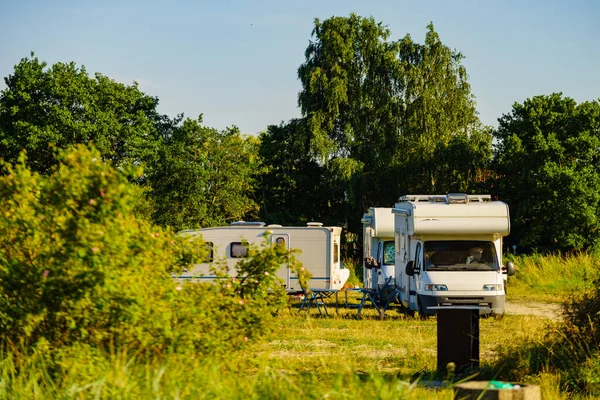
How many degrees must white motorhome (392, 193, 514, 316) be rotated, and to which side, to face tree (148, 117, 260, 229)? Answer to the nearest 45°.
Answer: approximately 135° to its right

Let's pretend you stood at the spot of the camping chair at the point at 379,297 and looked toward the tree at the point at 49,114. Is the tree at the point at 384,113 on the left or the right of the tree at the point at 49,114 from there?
right

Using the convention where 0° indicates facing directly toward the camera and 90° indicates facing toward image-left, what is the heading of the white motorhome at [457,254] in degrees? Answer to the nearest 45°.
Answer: approximately 0°

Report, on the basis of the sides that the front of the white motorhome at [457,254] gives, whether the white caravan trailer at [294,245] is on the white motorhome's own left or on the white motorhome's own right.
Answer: on the white motorhome's own right

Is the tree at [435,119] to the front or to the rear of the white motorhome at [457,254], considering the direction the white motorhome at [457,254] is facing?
to the rear

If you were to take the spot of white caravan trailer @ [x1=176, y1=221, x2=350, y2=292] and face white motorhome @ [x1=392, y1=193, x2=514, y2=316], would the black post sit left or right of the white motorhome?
right

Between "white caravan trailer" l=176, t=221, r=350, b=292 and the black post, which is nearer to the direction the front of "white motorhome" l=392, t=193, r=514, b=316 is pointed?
the black post

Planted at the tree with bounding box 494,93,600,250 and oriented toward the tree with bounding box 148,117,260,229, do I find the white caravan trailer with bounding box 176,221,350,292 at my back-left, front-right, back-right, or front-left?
front-left

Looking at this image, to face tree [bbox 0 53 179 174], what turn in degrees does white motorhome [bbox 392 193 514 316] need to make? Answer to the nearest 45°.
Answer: approximately 135° to its right

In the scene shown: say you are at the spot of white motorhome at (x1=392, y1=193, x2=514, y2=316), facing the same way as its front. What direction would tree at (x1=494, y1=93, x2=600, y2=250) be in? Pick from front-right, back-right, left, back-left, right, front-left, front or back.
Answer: back

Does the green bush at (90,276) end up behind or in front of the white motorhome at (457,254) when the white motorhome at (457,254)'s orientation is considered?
in front

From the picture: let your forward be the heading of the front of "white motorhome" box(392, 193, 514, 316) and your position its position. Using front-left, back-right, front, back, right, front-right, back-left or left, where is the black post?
front

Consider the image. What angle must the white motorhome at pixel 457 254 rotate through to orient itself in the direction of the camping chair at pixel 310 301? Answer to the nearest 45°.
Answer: approximately 135° to its right
